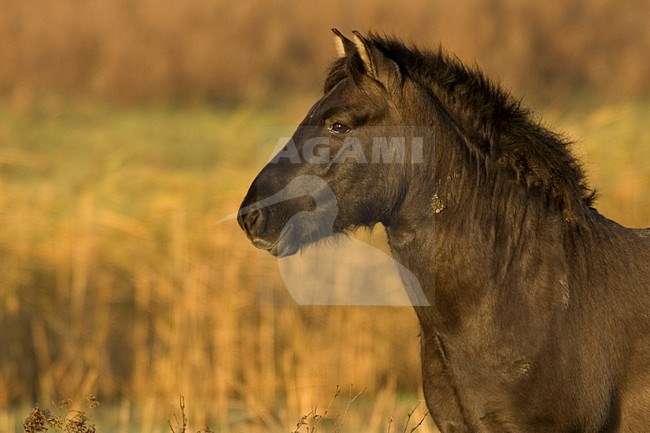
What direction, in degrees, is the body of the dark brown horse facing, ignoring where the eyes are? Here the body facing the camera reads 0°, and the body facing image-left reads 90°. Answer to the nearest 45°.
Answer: approximately 90°
